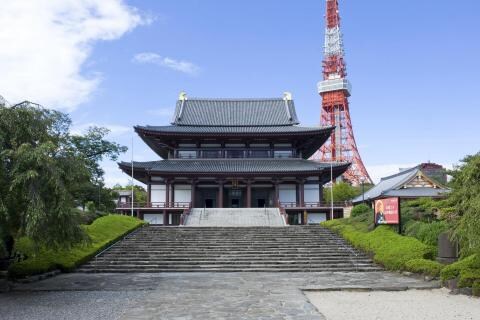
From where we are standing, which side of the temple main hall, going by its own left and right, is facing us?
front

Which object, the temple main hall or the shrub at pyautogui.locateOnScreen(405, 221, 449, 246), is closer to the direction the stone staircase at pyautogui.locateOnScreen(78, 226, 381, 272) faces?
the shrub

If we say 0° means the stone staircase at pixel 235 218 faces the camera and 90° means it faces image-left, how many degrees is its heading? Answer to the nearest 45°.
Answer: approximately 0°

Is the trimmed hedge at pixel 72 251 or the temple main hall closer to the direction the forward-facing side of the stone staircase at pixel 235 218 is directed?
the trimmed hedge

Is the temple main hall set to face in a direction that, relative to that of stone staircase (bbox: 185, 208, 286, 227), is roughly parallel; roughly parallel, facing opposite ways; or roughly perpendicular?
roughly parallel

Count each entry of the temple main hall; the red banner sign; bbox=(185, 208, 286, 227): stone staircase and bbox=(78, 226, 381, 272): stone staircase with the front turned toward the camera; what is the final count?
4

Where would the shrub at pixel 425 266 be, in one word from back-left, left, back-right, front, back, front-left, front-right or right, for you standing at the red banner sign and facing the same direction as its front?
front

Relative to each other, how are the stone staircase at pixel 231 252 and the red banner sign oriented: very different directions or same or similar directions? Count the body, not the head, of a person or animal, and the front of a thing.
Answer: same or similar directions

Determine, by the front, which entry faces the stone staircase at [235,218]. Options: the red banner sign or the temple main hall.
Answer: the temple main hall

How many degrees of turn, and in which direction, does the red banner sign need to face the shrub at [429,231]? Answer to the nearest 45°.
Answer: approximately 45° to its left

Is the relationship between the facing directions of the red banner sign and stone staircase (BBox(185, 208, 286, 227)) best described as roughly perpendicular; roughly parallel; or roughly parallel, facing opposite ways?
roughly parallel

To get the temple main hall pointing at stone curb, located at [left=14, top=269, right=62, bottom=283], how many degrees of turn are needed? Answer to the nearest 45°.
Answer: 0° — it already faces it

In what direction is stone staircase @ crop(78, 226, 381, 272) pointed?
toward the camera

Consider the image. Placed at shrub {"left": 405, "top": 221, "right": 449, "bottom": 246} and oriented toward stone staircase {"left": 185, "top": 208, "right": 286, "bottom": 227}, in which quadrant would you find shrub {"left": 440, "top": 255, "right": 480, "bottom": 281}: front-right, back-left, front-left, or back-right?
back-left

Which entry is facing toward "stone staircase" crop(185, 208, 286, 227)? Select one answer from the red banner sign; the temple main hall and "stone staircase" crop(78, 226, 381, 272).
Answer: the temple main hall

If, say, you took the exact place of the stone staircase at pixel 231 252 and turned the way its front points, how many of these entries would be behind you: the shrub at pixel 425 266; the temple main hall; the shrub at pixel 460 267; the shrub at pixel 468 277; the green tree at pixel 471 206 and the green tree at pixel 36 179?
1
